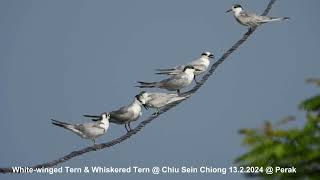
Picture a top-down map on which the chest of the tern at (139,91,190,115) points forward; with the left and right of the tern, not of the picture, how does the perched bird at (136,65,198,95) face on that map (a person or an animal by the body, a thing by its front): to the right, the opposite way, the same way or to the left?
the opposite way

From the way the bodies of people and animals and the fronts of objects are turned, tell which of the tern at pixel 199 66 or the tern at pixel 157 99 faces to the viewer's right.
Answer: the tern at pixel 199 66

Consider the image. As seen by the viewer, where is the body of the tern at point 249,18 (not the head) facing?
to the viewer's left

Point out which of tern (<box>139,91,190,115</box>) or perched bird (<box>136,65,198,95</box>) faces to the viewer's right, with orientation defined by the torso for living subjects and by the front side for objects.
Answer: the perched bird

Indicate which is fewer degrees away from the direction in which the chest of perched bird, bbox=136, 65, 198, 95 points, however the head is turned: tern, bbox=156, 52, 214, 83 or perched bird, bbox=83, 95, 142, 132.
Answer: the tern

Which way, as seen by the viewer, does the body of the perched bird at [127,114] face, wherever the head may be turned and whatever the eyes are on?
to the viewer's right

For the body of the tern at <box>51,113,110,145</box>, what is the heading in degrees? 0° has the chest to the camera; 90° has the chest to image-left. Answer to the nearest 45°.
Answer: approximately 270°

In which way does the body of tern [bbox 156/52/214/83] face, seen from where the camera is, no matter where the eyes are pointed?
to the viewer's right

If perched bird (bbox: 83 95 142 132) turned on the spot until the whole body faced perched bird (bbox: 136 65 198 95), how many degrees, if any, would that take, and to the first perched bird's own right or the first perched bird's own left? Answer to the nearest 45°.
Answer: approximately 45° to the first perched bird's own left

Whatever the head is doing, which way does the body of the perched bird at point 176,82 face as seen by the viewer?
to the viewer's right

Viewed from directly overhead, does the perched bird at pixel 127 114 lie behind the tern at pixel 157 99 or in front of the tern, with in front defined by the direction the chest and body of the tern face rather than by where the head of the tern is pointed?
in front

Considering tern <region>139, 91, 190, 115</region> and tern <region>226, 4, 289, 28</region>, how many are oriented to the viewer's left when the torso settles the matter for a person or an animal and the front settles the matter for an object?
2

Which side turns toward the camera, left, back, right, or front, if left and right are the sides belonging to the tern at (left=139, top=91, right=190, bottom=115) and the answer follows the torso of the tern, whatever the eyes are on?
left
